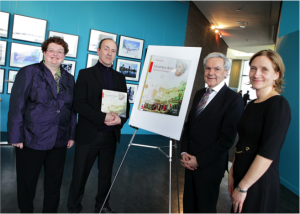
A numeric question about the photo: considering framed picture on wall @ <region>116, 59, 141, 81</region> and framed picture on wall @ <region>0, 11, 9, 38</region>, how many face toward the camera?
2

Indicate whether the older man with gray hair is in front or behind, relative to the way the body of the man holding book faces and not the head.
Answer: in front

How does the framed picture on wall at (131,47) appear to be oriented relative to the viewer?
toward the camera

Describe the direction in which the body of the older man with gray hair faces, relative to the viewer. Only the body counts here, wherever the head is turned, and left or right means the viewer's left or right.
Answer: facing the viewer and to the left of the viewer

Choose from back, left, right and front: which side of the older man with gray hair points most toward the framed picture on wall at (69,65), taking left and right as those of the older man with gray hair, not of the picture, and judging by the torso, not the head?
right

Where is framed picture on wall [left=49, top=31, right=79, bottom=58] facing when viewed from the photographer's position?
facing the viewer

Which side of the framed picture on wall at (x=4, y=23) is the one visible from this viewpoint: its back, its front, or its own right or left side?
front

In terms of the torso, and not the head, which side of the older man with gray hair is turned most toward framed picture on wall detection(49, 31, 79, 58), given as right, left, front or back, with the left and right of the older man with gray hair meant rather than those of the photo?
right

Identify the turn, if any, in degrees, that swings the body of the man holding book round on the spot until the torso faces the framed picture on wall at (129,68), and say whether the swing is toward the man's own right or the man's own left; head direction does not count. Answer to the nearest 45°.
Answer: approximately 135° to the man's own left

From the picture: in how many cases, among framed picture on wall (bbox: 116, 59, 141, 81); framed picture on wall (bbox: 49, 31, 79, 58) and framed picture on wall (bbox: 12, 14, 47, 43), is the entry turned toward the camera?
3
